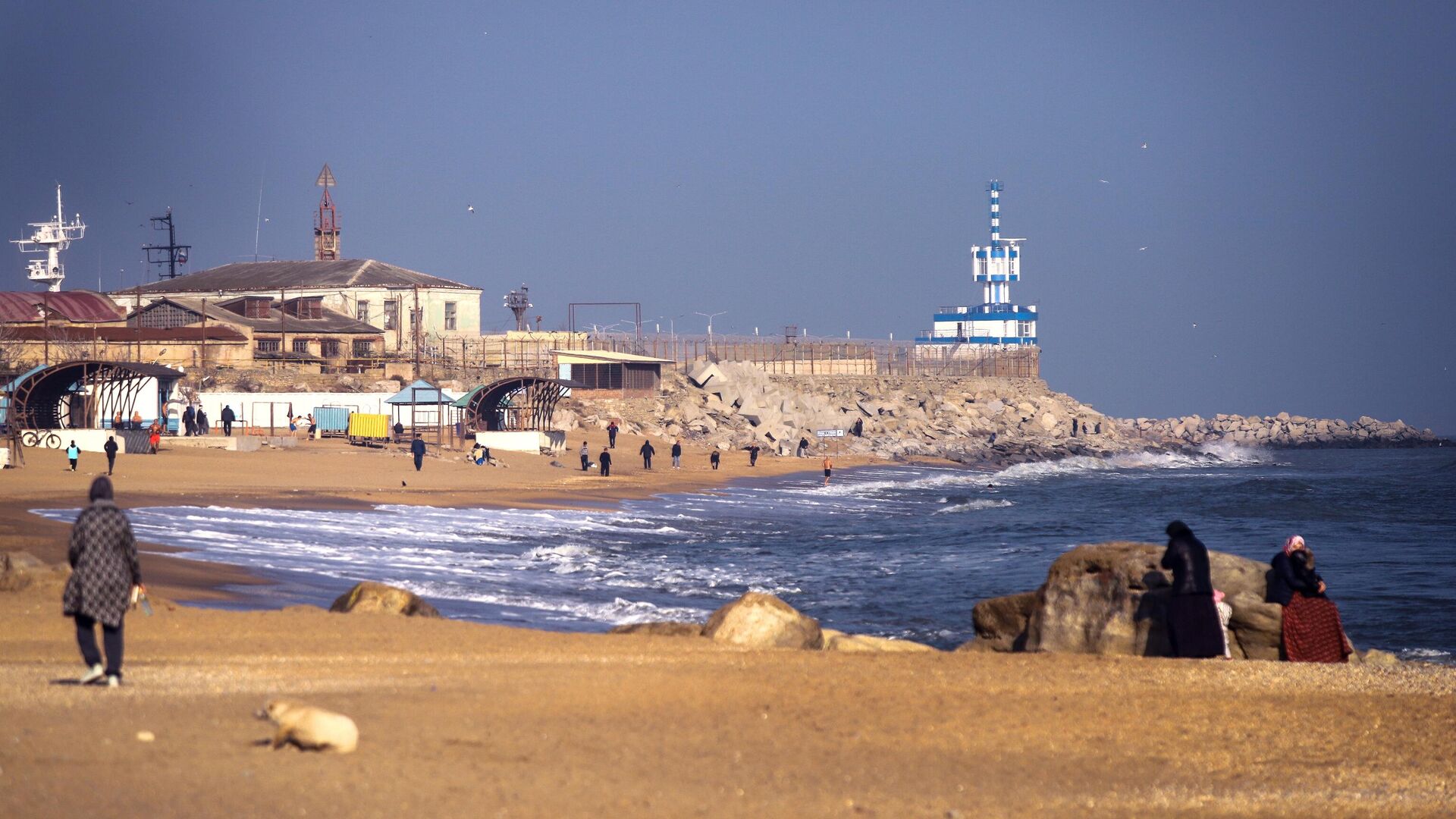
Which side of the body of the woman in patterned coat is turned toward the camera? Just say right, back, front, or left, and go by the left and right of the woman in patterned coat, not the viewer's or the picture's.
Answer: back

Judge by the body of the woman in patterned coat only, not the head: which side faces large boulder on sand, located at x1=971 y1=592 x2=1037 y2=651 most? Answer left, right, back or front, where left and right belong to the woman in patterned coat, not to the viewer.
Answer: right

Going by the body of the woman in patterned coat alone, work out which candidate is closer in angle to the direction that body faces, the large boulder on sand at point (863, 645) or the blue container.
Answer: the blue container

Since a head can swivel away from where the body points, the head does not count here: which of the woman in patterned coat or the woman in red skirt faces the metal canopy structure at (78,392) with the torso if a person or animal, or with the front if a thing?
the woman in patterned coat

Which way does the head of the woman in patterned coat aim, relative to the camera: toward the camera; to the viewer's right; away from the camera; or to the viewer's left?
away from the camera
